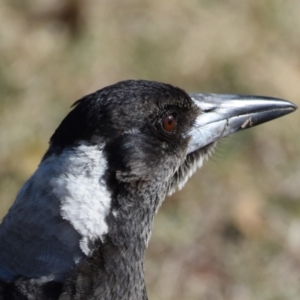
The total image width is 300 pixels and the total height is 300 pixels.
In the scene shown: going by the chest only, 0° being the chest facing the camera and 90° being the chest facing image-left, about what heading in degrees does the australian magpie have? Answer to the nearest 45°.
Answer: approximately 270°
